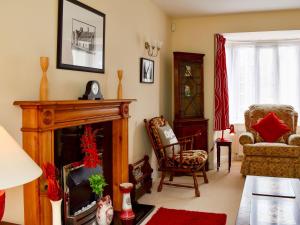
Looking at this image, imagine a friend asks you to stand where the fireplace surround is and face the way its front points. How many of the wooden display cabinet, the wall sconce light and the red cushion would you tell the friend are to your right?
0

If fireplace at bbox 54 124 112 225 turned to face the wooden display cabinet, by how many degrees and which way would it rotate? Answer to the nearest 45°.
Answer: approximately 90° to its left

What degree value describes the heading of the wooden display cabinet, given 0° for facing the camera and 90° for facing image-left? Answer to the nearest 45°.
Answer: approximately 0°

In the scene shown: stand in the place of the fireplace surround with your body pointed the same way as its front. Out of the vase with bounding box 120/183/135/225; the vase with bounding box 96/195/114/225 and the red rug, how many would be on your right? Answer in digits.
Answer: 0

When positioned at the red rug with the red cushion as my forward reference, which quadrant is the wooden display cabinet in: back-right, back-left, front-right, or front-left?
front-left

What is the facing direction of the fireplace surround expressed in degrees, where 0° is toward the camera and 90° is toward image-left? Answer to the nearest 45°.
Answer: approximately 315°

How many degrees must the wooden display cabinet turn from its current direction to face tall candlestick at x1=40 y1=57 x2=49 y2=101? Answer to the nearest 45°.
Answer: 0° — it already faces it

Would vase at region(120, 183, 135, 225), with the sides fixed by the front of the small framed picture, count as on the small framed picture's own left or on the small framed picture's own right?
on the small framed picture's own right

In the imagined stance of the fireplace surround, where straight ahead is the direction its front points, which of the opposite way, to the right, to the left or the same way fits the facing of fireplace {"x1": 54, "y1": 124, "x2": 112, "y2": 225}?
the same way

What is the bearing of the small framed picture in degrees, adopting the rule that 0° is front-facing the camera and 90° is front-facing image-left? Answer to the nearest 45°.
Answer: approximately 315°
